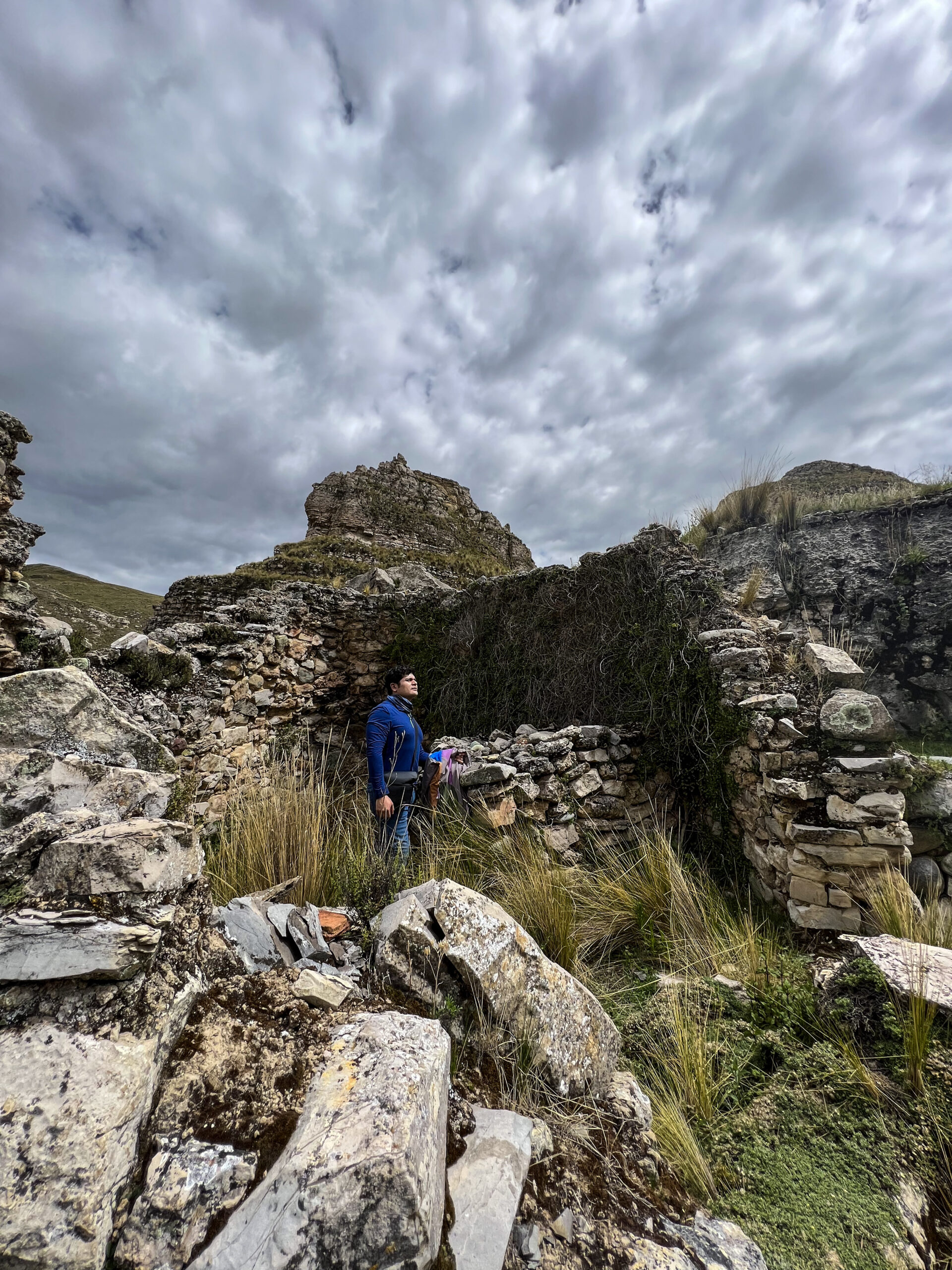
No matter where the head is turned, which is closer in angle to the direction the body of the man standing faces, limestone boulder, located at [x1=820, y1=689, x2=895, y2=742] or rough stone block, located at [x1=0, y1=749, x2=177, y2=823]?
the limestone boulder

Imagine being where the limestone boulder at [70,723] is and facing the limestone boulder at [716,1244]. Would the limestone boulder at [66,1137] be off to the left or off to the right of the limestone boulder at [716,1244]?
right

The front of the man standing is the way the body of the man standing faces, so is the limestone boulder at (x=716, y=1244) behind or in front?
in front

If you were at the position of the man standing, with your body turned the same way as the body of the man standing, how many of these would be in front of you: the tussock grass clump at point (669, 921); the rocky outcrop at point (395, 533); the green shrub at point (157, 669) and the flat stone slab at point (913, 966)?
2

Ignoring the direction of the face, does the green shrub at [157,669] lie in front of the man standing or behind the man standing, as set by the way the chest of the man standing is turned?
behind

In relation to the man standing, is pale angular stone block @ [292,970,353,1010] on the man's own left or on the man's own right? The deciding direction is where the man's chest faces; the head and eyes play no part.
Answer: on the man's own right

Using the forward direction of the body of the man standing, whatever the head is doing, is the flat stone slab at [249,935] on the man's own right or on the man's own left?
on the man's own right

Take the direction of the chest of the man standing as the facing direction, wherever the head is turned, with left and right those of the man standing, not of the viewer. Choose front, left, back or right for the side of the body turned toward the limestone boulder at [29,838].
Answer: right

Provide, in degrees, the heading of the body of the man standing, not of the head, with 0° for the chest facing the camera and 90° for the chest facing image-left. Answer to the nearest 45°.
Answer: approximately 315°

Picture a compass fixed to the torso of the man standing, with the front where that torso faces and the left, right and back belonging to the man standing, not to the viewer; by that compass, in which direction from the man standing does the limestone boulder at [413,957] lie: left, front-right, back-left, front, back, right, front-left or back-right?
front-right

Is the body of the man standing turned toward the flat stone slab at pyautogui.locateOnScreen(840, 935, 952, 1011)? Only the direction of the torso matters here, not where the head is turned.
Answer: yes

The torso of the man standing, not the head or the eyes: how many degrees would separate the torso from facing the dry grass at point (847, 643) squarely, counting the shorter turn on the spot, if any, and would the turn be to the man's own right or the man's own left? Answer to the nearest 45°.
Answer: approximately 45° to the man's own left

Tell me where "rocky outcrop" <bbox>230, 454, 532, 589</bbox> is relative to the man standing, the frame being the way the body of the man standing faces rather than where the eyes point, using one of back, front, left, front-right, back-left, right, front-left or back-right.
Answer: back-left

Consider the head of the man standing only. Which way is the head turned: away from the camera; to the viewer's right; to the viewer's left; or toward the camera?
to the viewer's right

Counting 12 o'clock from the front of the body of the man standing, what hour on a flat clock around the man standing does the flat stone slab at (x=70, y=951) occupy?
The flat stone slab is roughly at 2 o'clock from the man standing.
